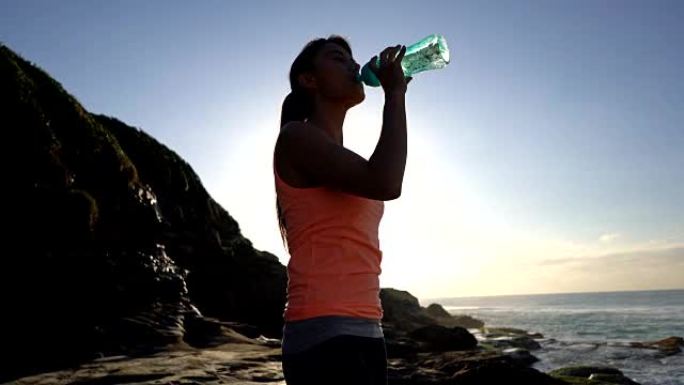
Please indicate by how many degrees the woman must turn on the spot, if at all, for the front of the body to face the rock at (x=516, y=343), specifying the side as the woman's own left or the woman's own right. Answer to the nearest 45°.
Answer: approximately 90° to the woman's own left

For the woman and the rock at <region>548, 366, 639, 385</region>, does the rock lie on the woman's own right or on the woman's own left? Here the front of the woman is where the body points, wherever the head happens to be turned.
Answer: on the woman's own left

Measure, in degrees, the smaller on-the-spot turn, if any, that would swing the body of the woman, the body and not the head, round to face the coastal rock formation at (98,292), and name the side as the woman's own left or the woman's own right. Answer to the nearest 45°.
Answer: approximately 135° to the woman's own left

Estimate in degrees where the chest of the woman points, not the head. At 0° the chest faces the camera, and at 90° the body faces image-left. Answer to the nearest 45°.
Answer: approximately 270°

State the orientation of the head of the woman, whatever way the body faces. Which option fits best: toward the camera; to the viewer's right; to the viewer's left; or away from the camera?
to the viewer's right

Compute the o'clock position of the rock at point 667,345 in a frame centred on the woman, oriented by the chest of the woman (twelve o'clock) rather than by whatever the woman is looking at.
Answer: The rock is roughly at 10 o'clock from the woman.

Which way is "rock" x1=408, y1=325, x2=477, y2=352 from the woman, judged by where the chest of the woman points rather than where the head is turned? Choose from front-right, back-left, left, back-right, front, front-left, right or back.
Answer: left
